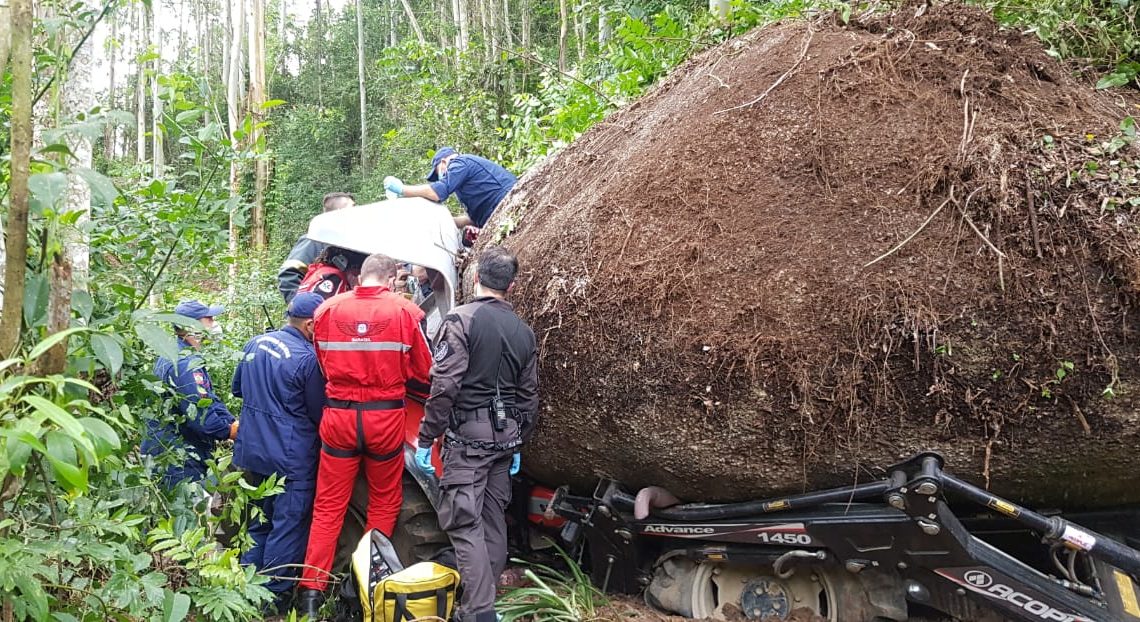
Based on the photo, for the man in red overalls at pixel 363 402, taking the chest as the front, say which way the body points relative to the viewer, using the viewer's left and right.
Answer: facing away from the viewer

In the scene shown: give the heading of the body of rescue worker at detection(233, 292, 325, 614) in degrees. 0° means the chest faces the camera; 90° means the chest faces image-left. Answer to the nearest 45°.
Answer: approximately 225°

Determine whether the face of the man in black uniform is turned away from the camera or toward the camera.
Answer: away from the camera

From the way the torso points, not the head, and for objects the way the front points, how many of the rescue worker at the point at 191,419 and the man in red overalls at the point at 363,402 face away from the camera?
1

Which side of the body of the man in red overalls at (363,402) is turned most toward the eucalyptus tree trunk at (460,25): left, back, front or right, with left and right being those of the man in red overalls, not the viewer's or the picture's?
front

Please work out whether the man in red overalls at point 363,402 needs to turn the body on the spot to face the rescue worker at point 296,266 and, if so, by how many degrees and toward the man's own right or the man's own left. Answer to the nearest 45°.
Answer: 0° — they already face them

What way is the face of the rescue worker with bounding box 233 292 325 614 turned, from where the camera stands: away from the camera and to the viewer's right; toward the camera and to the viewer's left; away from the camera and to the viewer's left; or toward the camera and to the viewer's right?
away from the camera and to the viewer's right

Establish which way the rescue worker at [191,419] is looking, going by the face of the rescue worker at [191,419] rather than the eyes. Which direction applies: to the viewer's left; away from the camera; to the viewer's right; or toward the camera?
to the viewer's right

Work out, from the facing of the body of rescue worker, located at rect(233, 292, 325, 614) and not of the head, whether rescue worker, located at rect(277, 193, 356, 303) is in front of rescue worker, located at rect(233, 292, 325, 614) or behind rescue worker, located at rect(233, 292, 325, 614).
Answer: in front

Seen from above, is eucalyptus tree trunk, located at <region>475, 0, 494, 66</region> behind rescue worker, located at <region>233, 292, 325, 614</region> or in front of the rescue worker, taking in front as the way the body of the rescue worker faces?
in front

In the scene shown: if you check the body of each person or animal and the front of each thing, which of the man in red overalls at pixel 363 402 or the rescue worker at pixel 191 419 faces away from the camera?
the man in red overalls

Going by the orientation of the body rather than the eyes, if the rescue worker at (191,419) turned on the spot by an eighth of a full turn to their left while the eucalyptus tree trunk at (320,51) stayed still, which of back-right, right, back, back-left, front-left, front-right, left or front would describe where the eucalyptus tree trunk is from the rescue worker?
front-left

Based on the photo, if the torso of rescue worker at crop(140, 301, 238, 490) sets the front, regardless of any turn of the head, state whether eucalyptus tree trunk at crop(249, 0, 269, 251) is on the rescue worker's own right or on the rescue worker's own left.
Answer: on the rescue worker's own left

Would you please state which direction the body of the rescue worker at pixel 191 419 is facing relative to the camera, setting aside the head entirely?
to the viewer's right

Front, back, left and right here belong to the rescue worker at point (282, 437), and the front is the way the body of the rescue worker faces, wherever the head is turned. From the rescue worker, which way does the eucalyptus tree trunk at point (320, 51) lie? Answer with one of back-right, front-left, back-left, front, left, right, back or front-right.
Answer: front-left
